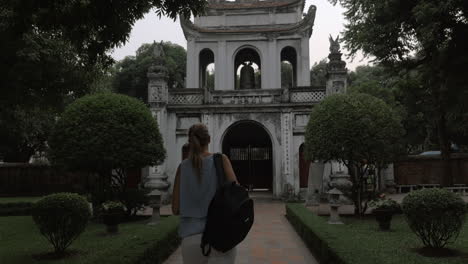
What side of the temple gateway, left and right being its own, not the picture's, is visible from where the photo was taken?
front

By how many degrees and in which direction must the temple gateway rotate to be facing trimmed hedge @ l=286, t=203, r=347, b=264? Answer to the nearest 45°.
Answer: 0° — it already faces it

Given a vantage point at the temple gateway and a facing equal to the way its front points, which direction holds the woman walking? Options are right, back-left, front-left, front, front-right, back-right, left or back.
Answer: front

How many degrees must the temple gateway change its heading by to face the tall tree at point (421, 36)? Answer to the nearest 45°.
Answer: approximately 45° to its left

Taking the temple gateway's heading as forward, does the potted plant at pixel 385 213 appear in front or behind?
in front

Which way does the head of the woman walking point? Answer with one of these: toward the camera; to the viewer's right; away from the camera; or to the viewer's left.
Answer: away from the camera

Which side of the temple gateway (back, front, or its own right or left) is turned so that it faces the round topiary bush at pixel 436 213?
front

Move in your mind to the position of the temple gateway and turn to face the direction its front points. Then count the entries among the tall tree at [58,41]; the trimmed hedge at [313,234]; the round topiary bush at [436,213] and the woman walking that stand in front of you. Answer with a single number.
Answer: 4

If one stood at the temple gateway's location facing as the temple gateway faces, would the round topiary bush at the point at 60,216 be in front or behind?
in front

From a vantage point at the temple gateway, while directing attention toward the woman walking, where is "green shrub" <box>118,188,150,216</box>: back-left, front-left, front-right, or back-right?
front-right

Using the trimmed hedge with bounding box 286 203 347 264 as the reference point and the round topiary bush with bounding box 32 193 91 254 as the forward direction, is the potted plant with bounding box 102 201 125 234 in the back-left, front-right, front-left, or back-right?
front-right

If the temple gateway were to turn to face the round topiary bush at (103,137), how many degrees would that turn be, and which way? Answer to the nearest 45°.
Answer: approximately 45° to its right
